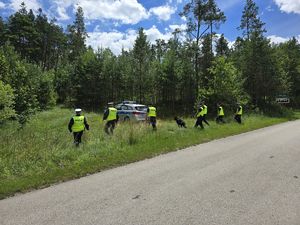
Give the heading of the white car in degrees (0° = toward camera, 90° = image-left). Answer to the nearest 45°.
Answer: approximately 135°

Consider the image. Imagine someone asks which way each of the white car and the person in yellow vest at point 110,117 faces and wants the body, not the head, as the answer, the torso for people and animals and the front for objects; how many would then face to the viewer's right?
0

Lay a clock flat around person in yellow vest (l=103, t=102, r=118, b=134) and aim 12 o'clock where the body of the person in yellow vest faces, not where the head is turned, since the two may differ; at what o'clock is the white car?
The white car is roughly at 2 o'clock from the person in yellow vest.

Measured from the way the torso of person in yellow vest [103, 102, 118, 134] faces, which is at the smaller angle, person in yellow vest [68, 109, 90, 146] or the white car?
the white car

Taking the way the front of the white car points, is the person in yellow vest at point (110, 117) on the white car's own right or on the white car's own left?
on the white car's own left

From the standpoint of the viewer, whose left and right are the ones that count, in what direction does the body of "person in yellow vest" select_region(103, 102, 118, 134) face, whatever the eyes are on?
facing away from the viewer and to the left of the viewer

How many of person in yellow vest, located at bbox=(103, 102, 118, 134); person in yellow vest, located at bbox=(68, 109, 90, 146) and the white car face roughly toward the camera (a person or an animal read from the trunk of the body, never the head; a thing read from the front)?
0

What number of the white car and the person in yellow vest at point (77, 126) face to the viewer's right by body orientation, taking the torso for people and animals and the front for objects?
0

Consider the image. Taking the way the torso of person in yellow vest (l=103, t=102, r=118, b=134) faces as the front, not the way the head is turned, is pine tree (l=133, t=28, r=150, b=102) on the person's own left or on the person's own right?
on the person's own right

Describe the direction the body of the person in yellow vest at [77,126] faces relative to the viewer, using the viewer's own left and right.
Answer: facing away from the viewer
